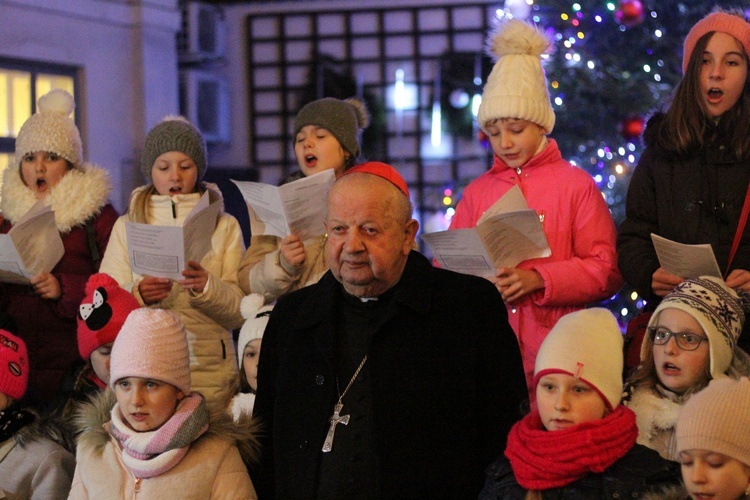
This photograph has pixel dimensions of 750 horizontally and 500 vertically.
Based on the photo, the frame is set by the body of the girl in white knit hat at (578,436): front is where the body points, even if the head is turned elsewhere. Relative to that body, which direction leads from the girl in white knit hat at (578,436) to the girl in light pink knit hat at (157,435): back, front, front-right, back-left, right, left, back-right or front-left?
front-right

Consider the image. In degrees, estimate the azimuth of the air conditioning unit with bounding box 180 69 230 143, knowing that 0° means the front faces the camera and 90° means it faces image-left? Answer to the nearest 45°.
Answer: approximately 315°

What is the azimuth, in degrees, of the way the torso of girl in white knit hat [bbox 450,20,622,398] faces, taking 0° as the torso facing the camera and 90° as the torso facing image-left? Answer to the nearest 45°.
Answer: approximately 45°

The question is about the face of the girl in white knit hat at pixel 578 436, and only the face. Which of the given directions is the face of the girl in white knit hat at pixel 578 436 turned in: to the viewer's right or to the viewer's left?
to the viewer's left

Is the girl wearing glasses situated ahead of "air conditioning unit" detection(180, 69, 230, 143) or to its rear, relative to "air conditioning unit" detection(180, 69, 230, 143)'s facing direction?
ahead

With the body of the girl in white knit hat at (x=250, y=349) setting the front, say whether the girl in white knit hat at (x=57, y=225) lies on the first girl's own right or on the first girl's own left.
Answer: on the first girl's own right

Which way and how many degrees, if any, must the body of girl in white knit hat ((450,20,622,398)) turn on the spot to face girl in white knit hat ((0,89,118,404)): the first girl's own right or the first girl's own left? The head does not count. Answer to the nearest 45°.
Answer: approximately 45° to the first girl's own right

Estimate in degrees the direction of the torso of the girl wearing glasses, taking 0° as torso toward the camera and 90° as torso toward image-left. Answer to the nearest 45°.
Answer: approximately 45°
